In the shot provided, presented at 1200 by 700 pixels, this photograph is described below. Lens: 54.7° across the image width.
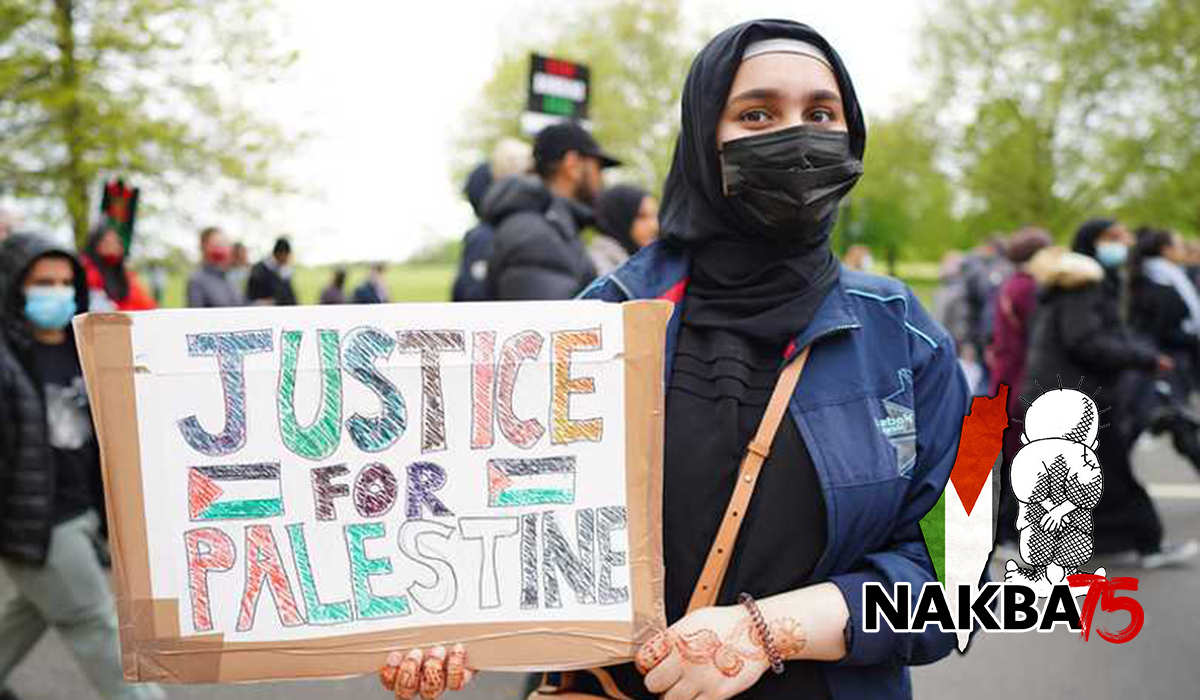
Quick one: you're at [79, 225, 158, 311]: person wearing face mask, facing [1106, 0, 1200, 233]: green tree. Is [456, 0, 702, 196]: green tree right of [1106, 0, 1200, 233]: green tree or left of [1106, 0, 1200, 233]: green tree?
left

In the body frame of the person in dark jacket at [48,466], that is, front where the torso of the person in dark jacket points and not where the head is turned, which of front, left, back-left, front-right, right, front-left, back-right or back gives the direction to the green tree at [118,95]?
back-left

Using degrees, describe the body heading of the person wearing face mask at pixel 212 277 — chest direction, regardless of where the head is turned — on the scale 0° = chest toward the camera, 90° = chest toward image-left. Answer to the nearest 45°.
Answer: approximately 315°

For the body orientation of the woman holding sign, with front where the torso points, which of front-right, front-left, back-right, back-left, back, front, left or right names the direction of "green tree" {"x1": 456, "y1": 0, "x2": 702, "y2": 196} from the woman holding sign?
back

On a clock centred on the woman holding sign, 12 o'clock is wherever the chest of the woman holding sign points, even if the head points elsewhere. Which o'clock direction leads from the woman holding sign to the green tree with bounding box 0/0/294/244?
The green tree is roughly at 5 o'clock from the woman holding sign.

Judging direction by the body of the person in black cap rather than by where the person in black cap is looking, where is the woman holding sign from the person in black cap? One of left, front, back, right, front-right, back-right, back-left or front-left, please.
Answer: right

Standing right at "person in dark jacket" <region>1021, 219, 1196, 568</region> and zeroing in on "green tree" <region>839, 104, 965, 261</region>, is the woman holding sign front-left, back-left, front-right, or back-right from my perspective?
back-left
